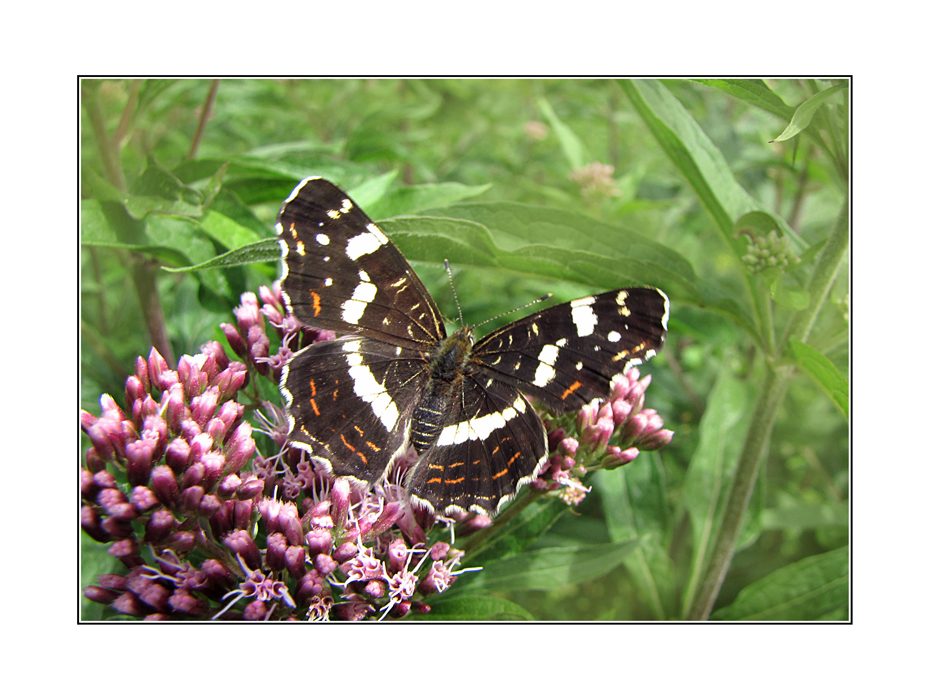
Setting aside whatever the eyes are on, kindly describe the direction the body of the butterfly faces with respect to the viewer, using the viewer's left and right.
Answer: facing away from the viewer

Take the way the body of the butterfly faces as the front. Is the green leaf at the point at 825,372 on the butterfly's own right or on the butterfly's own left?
on the butterfly's own right

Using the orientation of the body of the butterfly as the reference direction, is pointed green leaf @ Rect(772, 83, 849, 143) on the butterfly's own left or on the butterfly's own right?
on the butterfly's own right

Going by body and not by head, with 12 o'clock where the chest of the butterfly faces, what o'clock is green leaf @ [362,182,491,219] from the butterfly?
The green leaf is roughly at 12 o'clock from the butterfly.

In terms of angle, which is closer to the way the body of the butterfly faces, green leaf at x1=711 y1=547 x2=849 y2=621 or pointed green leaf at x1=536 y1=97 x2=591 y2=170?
the pointed green leaf
